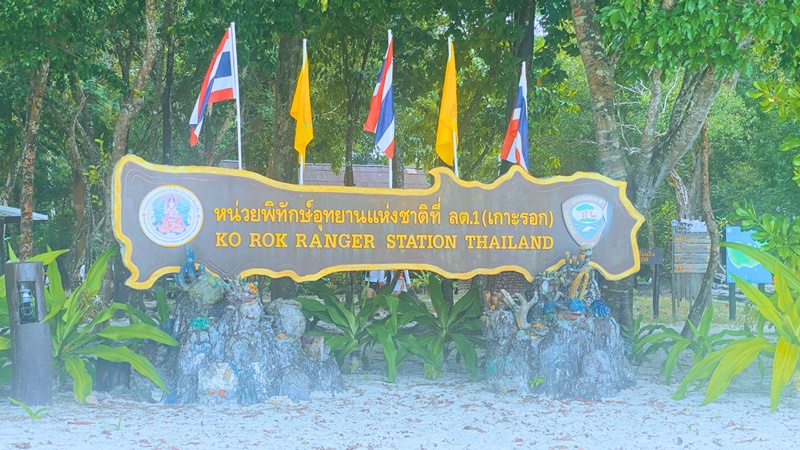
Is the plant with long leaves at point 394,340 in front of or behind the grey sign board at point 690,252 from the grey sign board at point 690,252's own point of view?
in front

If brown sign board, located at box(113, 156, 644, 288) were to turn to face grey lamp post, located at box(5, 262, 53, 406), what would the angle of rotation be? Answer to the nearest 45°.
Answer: approximately 90° to its right

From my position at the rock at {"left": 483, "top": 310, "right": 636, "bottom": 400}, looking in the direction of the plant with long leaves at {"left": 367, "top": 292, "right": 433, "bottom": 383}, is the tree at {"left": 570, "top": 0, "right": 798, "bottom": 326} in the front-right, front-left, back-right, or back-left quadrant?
back-right

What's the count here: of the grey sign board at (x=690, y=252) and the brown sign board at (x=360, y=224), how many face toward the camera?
2

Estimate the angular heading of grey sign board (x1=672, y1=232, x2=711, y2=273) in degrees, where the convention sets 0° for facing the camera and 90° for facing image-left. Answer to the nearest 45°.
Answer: approximately 0°

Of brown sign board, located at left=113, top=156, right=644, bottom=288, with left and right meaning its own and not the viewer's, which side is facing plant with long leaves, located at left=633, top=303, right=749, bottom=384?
left

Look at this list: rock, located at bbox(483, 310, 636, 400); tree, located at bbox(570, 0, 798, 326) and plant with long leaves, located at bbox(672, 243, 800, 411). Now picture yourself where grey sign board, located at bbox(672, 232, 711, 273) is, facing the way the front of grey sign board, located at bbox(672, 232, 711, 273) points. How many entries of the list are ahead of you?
3
